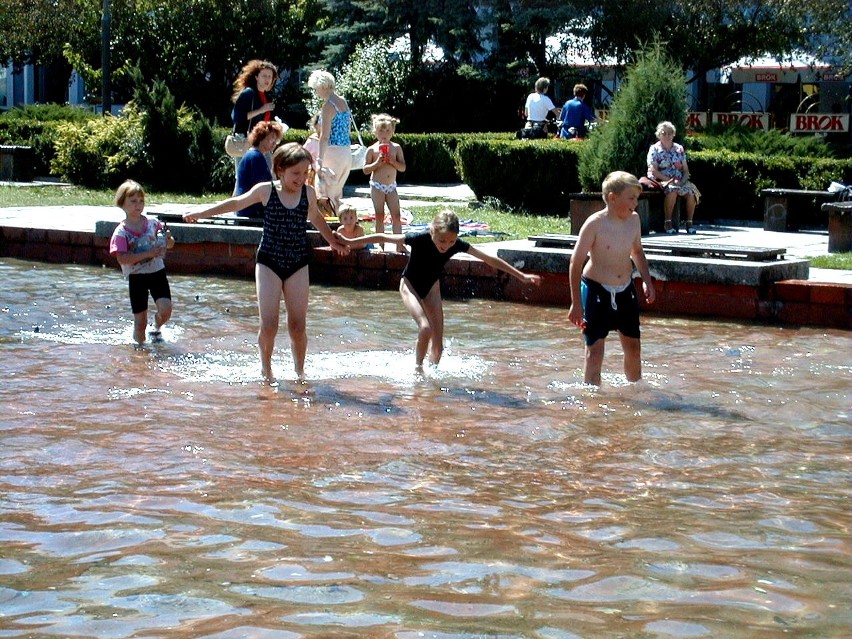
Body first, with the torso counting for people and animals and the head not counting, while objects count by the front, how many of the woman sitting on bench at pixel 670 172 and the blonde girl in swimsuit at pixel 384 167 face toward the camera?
2

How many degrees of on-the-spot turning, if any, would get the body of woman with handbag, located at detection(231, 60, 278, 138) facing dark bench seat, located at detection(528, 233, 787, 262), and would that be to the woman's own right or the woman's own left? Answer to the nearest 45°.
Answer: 0° — they already face it

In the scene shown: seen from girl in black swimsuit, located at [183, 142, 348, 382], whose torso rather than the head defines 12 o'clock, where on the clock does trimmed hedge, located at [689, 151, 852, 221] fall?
The trimmed hedge is roughly at 7 o'clock from the girl in black swimsuit.

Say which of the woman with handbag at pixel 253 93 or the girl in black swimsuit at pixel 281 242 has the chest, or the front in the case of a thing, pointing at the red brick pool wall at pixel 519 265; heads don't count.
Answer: the woman with handbag

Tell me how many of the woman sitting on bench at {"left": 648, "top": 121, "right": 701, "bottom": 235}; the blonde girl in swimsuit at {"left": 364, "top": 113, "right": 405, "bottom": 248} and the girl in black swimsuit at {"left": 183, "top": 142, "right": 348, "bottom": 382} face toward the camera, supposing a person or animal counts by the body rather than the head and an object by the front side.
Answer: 3

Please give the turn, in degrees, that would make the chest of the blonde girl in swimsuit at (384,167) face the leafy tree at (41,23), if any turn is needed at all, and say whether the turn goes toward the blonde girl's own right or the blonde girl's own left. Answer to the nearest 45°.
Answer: approximately 180°

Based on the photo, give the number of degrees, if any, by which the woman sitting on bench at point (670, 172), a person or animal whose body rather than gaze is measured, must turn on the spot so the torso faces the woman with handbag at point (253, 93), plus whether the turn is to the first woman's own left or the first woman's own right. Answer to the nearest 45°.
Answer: approximately 90° to the first woman's own right

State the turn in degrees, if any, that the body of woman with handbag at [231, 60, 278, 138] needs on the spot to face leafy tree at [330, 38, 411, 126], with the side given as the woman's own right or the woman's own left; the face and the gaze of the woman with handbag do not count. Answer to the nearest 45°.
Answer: approximately 135° to the woman's own left

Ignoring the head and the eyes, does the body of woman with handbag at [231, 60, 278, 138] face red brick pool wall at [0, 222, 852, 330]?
yes

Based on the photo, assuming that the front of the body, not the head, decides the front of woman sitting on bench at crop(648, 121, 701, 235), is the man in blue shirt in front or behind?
behind

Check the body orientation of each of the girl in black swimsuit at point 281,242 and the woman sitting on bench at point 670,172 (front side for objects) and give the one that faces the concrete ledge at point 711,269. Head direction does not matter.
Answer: the woman sitting on bench

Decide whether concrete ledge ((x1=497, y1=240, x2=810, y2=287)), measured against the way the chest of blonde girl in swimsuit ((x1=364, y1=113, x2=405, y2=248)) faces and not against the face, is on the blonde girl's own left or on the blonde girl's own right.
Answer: on the blonde girl's own left
